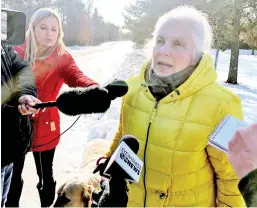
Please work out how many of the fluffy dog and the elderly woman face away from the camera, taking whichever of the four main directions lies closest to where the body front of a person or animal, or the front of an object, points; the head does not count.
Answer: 0

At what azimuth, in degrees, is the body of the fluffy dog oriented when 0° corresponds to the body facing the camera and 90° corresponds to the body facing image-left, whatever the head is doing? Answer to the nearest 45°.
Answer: approximately 45°

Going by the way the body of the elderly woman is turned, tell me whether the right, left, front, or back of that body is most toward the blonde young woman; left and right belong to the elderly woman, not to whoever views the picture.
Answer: right

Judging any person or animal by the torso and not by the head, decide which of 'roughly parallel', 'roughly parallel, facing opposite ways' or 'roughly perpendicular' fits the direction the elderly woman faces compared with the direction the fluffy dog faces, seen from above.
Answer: roughly parallel

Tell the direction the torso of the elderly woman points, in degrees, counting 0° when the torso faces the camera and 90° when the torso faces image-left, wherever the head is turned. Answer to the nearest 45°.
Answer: approximately 45°

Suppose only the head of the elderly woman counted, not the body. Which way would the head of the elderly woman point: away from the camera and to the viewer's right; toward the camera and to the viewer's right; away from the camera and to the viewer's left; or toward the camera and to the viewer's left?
toward the camera and to the viewer's left

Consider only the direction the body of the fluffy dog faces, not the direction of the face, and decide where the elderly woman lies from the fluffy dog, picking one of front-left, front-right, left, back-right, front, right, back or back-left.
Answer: left

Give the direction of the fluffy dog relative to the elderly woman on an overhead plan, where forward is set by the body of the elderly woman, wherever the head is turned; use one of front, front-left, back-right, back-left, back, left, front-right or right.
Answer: right
